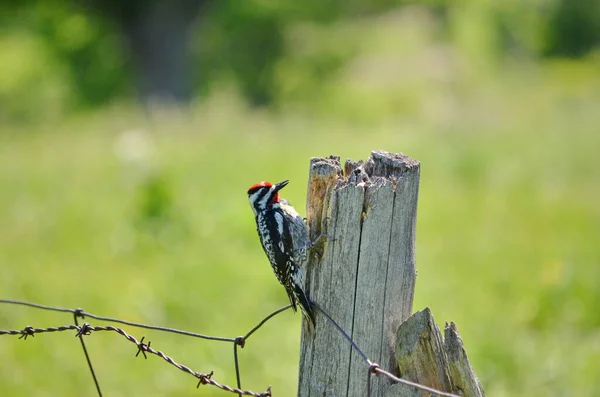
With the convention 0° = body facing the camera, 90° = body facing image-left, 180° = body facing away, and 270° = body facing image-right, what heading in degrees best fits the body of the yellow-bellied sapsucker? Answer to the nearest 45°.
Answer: approximately 270°
